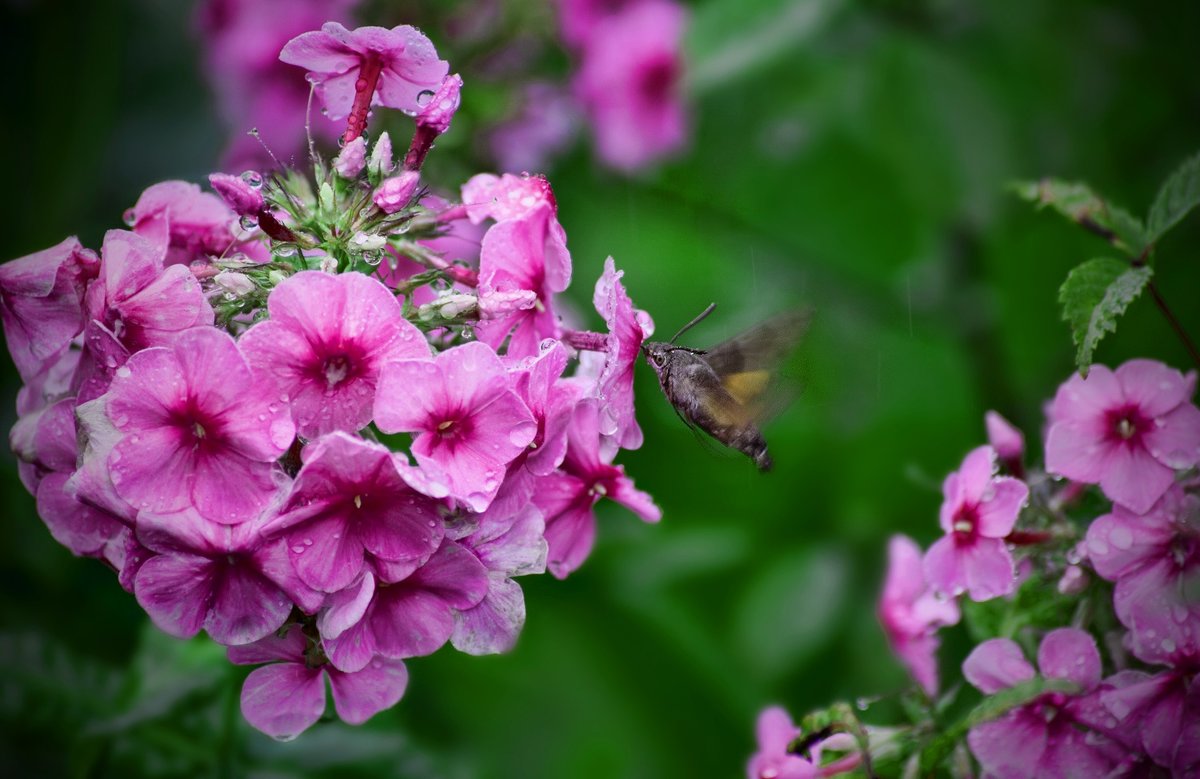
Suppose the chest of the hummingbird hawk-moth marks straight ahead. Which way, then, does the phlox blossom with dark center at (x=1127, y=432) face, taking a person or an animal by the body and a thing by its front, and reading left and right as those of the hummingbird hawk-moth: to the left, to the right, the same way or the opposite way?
to the left

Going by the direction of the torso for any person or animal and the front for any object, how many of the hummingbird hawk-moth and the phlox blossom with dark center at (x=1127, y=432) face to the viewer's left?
1

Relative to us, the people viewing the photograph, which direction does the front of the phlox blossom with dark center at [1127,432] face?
facing the viewer

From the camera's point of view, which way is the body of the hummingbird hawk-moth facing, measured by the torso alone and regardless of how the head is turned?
to the viewer's left
